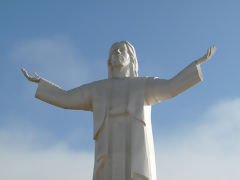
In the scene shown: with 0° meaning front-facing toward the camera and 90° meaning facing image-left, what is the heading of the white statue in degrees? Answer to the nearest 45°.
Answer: approximately 0°
